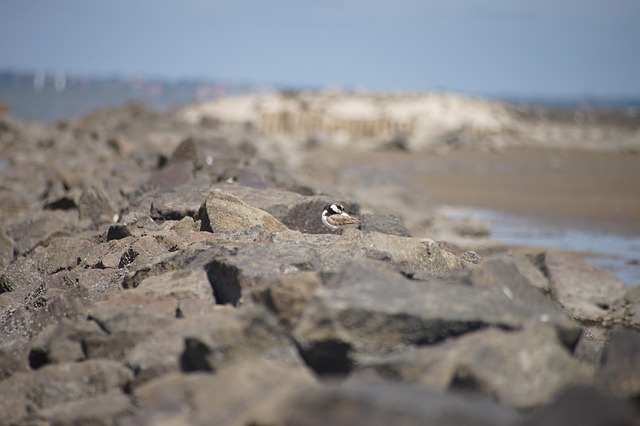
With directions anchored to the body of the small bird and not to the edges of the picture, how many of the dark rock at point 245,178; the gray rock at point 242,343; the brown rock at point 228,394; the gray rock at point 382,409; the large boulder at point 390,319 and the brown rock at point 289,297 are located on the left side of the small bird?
5

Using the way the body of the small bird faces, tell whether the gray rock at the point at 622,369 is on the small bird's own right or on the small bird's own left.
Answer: on the small bird's own left

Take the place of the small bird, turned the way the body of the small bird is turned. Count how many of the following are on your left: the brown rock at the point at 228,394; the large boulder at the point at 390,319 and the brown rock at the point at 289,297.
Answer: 3

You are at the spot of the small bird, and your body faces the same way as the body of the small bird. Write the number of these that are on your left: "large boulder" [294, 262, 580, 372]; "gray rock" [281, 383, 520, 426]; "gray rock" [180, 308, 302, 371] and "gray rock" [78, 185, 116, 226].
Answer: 3

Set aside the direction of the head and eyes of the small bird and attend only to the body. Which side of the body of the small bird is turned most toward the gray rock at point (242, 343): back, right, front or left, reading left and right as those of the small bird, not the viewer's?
left

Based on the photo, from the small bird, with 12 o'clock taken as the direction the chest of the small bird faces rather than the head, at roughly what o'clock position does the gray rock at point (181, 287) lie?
The gray rock is roughly at 10 o'clock from the small bird.

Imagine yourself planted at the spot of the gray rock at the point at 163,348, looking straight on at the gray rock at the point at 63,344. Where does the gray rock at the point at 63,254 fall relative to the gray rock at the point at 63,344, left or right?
right

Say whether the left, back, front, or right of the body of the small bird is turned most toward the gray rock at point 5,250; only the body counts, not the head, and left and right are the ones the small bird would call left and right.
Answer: front

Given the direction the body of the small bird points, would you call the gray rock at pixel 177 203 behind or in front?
in front

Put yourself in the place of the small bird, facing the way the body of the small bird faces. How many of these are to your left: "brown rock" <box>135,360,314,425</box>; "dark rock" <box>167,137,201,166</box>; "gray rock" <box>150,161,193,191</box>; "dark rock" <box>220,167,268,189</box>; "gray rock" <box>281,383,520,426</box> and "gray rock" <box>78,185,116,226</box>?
2

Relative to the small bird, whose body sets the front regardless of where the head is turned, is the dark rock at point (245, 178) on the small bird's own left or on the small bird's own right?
on the small bird's own right

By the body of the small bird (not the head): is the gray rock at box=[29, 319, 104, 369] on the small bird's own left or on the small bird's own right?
on the small bird's own left

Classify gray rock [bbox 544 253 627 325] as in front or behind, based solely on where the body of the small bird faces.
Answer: behind

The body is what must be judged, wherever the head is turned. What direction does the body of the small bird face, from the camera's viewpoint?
to the viewer's left
